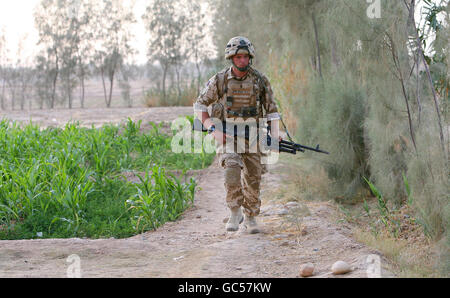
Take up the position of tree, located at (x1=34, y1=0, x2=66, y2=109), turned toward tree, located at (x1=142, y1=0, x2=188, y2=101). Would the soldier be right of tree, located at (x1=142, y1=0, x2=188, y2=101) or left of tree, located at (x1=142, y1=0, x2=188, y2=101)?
right

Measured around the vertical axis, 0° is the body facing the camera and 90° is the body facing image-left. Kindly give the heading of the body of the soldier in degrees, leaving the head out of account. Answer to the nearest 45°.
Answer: approximately 0°

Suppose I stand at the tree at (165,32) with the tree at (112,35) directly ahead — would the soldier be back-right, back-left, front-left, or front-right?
back-left

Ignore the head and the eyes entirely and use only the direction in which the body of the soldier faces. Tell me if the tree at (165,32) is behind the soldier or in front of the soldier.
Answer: behind

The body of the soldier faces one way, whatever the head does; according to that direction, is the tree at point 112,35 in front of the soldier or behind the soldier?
behind

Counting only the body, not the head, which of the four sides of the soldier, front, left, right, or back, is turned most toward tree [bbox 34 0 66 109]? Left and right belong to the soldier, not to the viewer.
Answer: back
